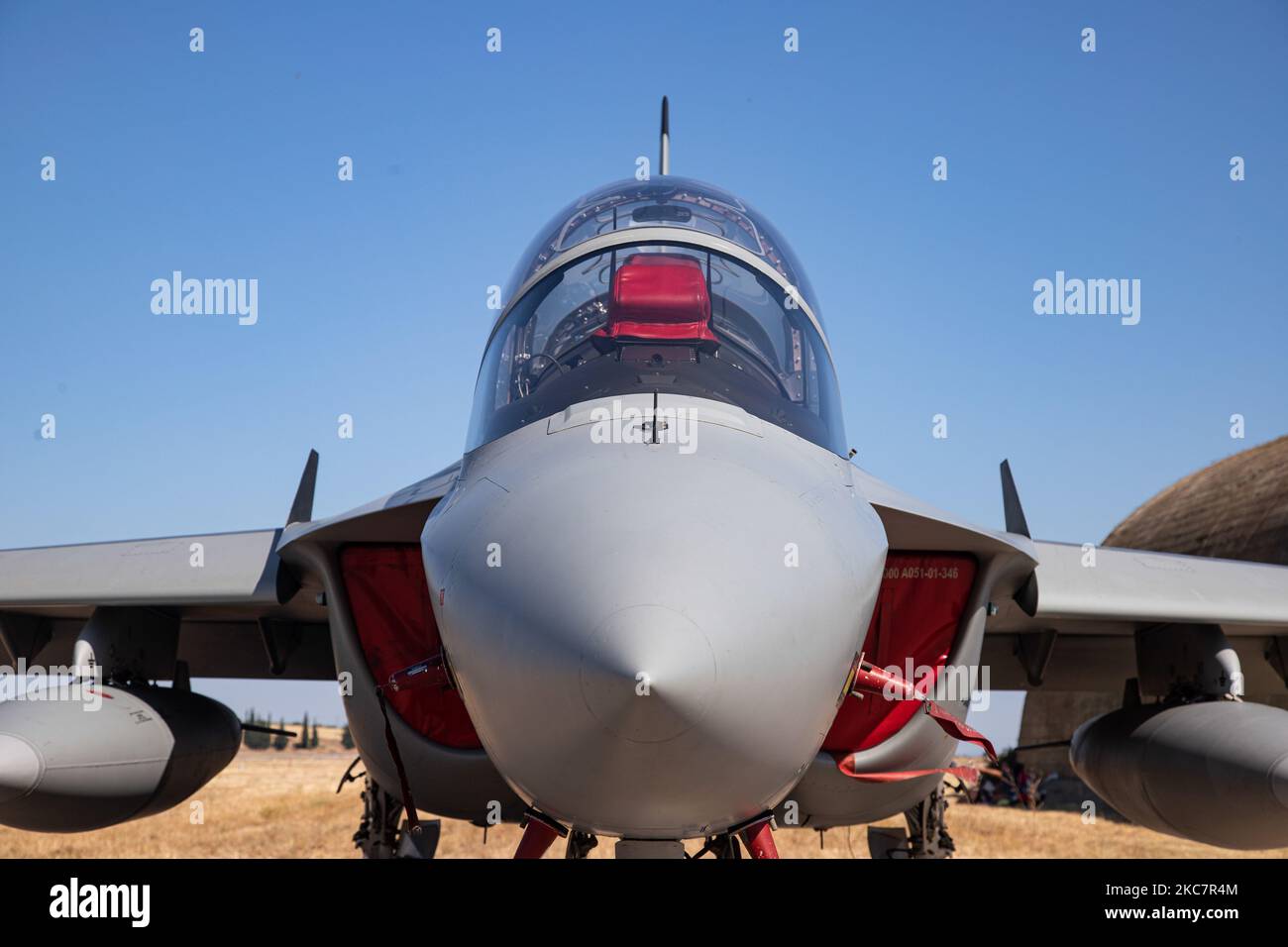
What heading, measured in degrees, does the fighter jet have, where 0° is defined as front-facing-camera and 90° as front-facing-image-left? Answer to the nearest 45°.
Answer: approximately 0°
